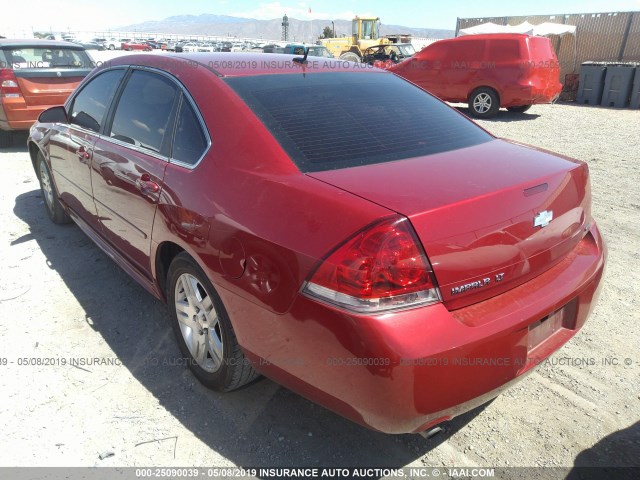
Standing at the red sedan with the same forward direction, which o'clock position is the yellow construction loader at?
The yellow construction loader is roughly at 2 o'clock from the red sedan.

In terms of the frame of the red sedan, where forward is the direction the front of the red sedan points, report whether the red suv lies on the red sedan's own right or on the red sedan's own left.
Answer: on the red sedan's own right

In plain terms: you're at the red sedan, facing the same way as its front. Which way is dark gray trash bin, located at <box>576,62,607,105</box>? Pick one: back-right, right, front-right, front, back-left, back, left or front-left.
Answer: right

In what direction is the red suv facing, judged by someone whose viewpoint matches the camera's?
facing away from the viewer and to the left of the viewer

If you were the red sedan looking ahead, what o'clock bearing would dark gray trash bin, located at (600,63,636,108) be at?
The dark gray trash bin is roughly at 3 o'clock from the red sedan.

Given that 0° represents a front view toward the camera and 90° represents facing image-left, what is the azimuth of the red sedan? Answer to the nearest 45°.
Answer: approximately 135°
